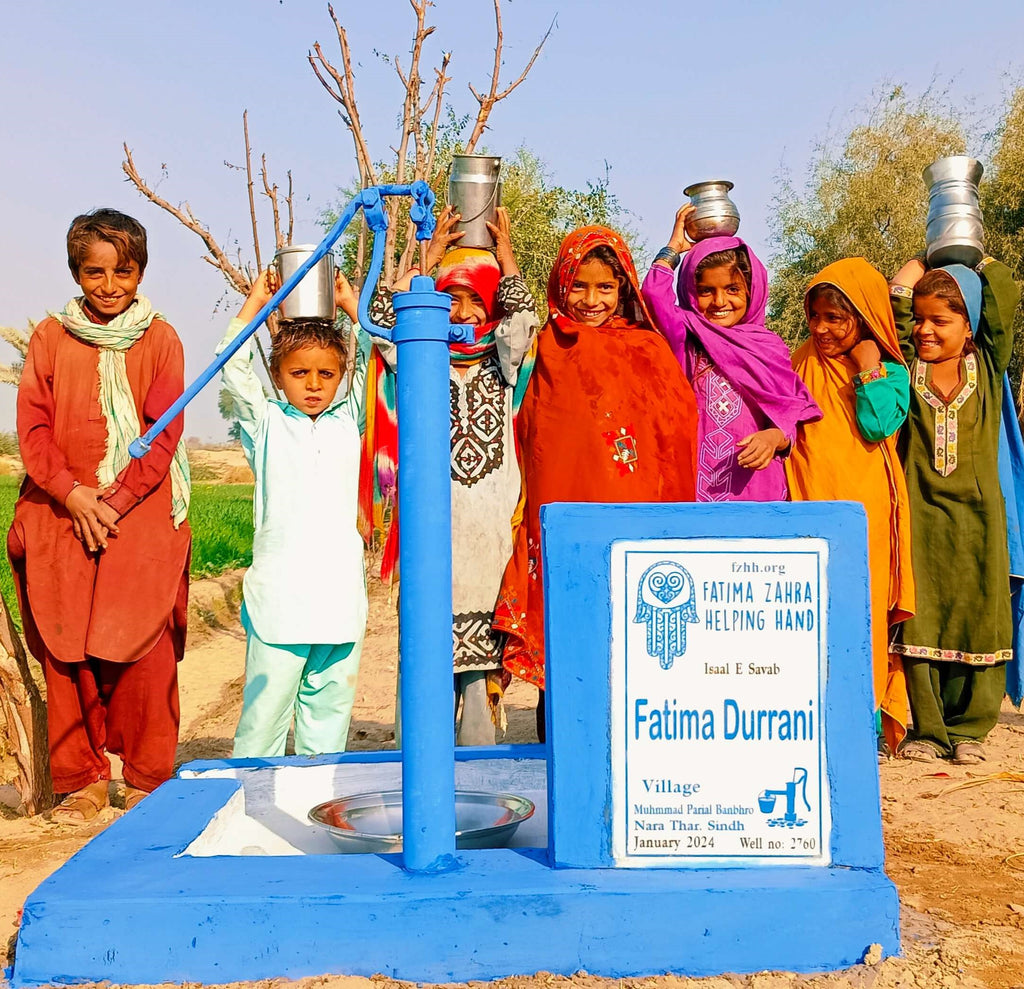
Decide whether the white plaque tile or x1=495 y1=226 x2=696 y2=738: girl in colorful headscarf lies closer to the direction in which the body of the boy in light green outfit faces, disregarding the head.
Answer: the white plaque tile

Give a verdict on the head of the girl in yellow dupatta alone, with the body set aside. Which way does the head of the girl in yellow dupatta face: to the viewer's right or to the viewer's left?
to the viewer's left

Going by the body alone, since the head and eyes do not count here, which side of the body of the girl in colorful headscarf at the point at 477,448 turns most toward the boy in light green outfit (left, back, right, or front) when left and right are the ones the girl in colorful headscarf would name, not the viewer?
right

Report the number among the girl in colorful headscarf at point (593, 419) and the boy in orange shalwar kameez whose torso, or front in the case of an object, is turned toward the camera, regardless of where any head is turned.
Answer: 2

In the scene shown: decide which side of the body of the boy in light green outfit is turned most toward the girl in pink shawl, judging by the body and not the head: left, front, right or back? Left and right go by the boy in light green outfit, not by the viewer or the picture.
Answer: left

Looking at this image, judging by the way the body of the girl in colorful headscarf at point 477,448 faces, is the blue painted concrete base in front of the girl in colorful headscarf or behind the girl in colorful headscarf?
in front

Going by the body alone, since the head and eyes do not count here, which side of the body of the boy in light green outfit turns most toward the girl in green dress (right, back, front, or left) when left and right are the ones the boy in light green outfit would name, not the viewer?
left

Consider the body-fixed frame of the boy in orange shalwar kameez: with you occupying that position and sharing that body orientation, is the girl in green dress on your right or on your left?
on your left
